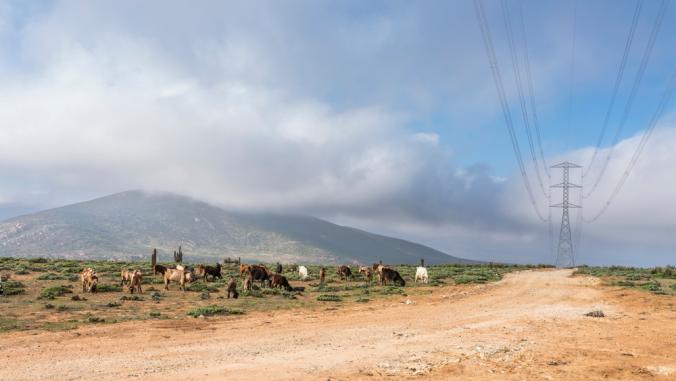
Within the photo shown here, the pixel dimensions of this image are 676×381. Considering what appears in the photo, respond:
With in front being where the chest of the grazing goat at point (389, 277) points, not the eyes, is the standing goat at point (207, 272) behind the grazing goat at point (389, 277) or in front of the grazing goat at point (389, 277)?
behind

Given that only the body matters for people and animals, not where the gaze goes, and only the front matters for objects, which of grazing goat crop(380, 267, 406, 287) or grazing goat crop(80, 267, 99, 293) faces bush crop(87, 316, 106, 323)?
grazing goat crop(80, 267, 99, 293)

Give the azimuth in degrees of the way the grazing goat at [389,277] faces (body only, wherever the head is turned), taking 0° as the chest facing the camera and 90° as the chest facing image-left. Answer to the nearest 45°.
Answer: approximately 270°

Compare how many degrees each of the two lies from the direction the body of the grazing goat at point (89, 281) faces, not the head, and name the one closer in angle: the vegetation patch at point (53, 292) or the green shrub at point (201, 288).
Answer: the vegetation patch

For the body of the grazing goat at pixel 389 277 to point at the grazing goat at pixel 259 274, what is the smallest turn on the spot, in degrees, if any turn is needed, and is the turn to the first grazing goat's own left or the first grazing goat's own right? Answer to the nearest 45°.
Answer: approximately 135° to the first grazing goat's own right

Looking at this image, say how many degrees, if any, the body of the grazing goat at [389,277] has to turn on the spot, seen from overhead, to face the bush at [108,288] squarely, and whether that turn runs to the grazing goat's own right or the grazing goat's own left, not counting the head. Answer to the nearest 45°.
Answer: approximately 135° to the grazing goat's own right

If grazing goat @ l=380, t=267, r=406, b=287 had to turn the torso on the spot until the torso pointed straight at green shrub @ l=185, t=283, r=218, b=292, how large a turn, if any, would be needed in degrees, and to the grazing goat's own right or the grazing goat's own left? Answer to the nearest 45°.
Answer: approximately 135° to the grazing goat's own right

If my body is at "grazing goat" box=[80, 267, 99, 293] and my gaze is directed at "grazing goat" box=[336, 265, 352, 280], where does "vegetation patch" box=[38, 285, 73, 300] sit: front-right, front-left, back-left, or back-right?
back-right

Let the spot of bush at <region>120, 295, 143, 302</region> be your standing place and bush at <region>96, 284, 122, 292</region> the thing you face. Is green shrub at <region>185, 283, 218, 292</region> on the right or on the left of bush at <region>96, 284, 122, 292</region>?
right

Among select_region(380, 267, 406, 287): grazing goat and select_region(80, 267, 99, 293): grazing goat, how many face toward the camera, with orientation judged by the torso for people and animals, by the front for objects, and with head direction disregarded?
1

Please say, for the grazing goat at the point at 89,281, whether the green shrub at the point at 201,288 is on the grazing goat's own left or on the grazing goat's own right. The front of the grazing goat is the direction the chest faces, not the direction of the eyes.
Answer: on the grazing goat's own left
